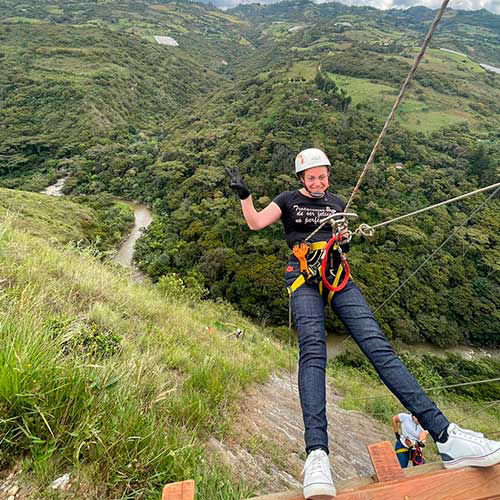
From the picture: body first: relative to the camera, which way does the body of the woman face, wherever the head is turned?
toward the camera

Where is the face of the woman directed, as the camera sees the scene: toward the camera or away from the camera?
toward the camera
